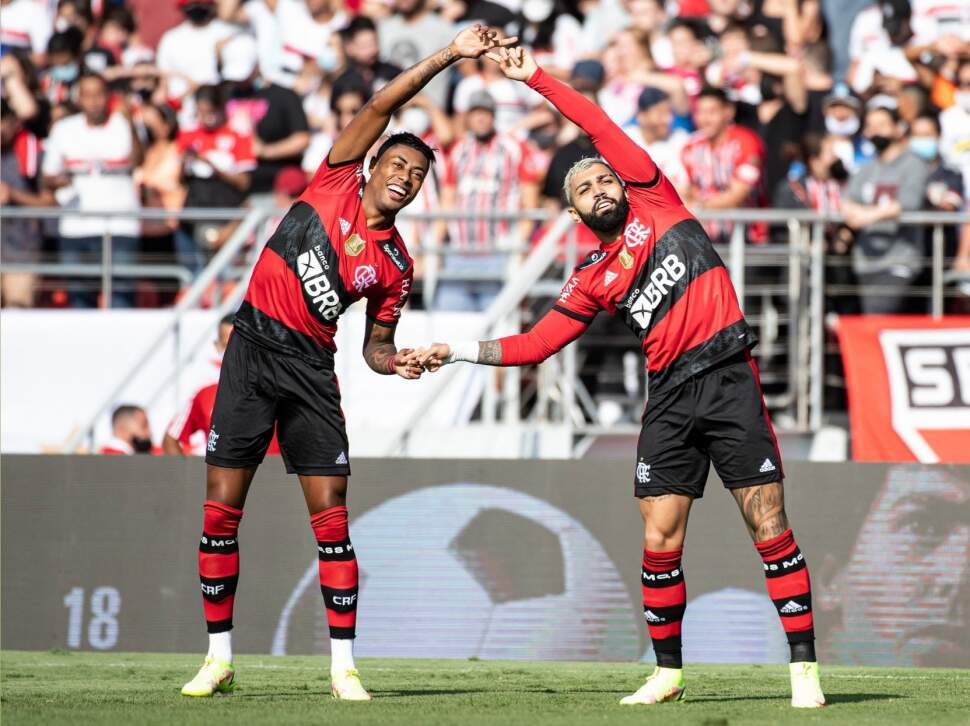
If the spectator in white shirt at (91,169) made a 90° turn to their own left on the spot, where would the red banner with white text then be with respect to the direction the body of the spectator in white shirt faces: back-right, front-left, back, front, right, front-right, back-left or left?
front-right

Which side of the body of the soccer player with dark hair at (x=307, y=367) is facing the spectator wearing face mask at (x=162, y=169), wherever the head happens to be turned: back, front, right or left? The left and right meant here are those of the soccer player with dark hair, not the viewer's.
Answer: back

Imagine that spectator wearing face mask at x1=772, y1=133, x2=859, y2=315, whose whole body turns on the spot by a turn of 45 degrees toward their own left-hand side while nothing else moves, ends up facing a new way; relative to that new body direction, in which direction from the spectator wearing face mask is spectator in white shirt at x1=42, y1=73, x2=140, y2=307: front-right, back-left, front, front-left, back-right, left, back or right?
back

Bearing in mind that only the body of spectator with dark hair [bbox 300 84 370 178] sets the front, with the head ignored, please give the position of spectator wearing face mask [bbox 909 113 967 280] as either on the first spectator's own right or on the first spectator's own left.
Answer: on the first spectator's own left

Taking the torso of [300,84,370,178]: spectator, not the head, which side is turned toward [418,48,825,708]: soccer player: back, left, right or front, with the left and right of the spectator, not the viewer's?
front

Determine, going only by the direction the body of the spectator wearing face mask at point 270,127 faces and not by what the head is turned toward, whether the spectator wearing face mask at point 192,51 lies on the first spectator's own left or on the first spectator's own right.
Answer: on the first spectator's own right

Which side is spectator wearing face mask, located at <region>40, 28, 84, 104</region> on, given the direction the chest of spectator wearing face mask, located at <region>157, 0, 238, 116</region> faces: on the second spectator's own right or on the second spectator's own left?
on the second spectator's own right

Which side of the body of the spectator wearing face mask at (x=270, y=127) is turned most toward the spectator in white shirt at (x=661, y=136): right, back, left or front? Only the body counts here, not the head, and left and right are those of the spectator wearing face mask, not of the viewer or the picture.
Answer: left

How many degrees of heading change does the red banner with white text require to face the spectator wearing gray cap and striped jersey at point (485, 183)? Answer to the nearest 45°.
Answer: approximately 90° to its right

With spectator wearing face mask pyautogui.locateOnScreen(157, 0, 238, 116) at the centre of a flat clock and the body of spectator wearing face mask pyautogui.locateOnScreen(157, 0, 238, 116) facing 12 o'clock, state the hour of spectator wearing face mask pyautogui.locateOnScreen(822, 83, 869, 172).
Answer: spectator wearing face mask pyautogui.locateOnScreen(822, 83, 869, 172) is roughly at 10 o'clock from spectator wearing face mask pyautogui.locateOnScreen(157, 0, 238, 116).

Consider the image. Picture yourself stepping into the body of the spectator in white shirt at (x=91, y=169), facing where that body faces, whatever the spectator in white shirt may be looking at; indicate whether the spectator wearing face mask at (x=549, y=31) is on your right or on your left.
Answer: on your left

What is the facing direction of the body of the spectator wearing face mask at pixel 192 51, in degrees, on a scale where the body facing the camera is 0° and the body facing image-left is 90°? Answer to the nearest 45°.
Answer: approximately 0°
